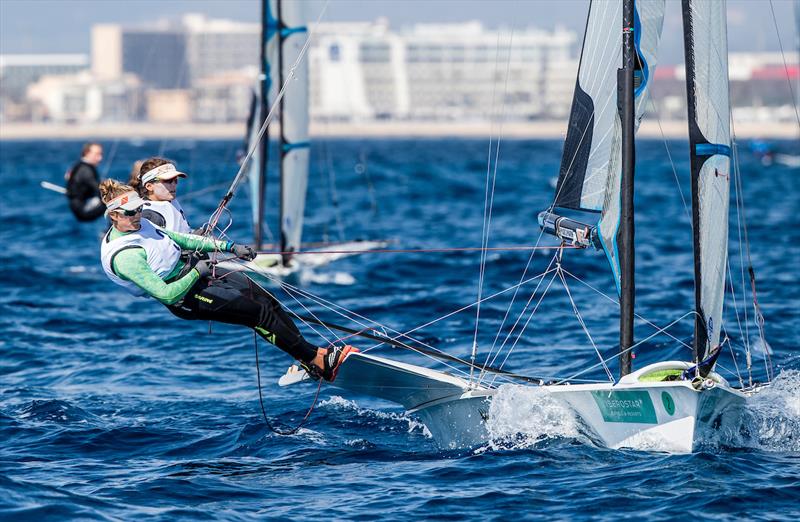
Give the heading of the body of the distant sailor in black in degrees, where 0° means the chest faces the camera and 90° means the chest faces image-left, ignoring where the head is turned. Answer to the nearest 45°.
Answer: approximately 270°

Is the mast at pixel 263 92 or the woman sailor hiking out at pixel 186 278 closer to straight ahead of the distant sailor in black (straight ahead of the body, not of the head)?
the mast

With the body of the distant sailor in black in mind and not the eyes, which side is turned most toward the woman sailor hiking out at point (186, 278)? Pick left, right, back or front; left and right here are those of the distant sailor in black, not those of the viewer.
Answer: right

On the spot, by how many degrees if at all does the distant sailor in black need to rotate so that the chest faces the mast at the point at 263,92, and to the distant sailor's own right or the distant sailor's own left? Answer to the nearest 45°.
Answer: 0° — they already face it

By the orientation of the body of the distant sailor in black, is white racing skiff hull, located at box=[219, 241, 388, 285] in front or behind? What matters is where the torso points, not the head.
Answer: in front

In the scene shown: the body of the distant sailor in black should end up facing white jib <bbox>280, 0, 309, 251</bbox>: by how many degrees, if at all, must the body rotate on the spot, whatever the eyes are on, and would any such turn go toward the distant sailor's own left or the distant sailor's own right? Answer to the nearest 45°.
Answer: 0° — they already face it
